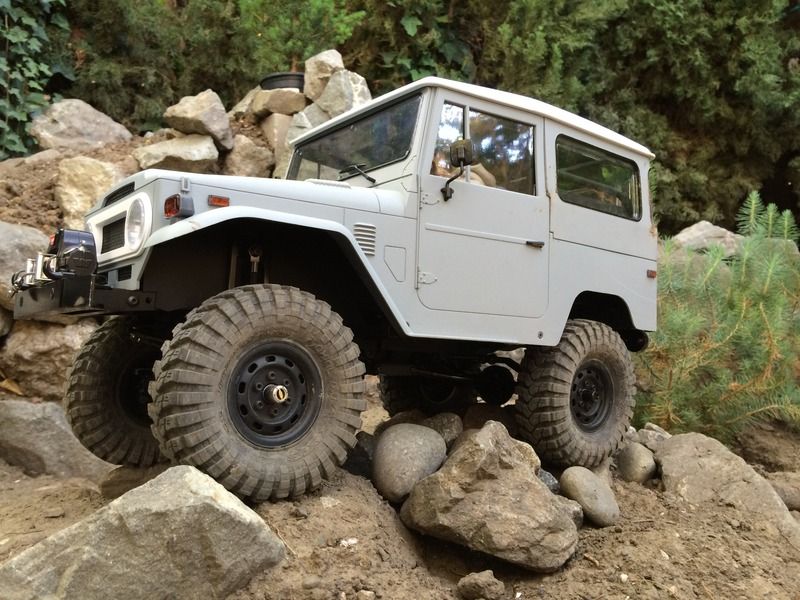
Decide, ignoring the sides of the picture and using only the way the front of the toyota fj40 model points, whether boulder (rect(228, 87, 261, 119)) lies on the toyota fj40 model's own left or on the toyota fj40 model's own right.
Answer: on the toyota fj40 model's own right

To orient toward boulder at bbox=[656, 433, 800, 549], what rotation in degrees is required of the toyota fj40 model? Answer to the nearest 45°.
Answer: approximately 135° to its left

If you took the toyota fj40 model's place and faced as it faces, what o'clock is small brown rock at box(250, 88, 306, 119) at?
The small brown rock is roughly at 4 o'clock from the toyota fj40 model.

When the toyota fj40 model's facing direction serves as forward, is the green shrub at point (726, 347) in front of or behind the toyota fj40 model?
behind

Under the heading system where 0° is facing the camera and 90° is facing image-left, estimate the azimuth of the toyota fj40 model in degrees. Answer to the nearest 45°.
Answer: approximately 45°

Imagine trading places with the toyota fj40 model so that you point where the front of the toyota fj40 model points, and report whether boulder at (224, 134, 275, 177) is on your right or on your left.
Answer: on your right

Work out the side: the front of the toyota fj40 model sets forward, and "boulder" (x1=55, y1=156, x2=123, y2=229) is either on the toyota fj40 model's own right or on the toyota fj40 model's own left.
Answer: on the toyota fj40 model's own right
